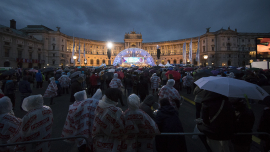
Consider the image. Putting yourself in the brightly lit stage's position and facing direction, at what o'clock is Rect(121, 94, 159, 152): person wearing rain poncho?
The person wearing rain poncho is roughly at 12 o'clock from the brightly lit stage.

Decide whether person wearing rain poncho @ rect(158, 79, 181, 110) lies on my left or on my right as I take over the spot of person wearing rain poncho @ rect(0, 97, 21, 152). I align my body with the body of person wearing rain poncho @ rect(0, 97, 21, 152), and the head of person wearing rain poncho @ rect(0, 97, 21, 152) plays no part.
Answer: on my right

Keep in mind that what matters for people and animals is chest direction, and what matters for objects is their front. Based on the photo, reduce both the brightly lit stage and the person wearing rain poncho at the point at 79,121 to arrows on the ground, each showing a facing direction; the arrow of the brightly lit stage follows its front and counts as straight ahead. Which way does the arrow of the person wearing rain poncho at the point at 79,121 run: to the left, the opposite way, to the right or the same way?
the opposite way

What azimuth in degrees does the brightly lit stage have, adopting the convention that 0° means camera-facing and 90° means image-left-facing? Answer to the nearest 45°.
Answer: approximately 0°

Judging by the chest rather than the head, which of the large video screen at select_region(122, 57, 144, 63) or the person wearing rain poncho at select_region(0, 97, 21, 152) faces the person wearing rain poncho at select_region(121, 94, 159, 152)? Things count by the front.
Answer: the large video screen

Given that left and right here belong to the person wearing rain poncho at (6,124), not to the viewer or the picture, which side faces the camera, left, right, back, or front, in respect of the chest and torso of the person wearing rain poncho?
back

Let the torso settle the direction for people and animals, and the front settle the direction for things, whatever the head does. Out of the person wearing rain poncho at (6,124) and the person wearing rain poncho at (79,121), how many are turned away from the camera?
2

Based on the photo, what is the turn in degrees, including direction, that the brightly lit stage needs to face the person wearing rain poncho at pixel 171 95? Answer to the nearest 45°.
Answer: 0° — it already faces them

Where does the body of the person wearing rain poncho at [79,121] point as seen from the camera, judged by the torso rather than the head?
away from the camera
